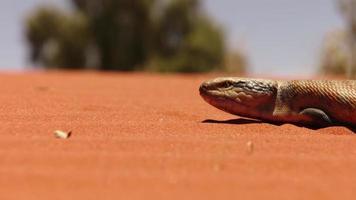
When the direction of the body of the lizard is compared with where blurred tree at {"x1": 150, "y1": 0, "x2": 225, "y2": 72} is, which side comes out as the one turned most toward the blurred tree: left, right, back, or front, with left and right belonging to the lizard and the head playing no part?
right

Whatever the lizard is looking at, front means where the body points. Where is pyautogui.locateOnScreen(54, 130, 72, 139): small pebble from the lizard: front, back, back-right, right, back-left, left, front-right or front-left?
front-left

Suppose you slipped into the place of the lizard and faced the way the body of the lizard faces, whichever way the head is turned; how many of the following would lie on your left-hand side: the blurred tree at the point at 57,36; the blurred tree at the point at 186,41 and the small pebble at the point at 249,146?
1

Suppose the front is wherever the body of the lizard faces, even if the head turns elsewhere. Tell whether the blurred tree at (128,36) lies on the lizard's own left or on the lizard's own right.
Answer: on the lizard's own right

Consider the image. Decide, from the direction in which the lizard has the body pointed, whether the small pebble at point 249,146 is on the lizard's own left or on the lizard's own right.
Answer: on the lizard's own left

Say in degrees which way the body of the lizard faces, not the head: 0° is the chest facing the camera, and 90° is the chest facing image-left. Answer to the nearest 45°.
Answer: approximately 90°

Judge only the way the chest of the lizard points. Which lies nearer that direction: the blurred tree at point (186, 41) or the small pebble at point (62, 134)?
the small pebble

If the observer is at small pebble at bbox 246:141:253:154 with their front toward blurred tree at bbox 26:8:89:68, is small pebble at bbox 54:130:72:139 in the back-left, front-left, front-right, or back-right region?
front-left
